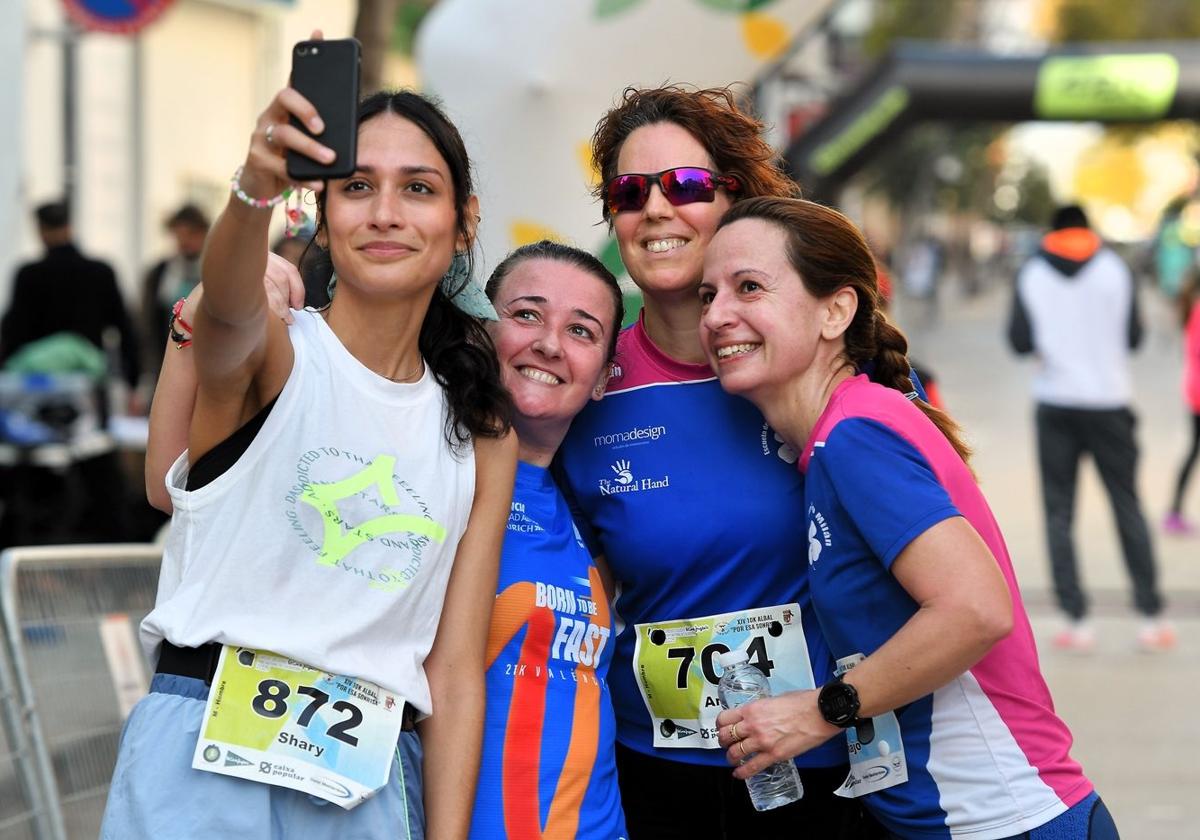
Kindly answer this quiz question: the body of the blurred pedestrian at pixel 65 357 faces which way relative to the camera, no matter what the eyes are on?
away from the camera

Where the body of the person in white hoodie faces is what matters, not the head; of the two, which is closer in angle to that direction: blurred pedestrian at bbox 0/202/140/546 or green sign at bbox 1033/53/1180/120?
the green sign

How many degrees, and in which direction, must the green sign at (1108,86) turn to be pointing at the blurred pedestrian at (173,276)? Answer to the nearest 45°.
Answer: approximately 45° to its right

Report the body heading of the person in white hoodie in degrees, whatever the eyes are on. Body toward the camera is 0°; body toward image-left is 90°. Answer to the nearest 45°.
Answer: approximately 180°

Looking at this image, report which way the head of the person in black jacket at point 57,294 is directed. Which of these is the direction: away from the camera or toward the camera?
away from the camera

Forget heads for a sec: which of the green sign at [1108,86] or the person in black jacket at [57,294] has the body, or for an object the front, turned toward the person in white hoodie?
the green sign

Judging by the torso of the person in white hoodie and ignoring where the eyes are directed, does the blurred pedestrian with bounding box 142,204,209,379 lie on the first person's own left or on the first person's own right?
on the first person's own left

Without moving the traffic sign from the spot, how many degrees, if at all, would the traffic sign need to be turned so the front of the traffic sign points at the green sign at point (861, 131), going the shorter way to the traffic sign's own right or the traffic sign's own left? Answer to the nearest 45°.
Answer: approximately 135° to the traffic sign's own left

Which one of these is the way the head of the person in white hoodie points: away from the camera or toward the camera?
away from the camera

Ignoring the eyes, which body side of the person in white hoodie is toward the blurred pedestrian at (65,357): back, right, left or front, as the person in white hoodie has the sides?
left
